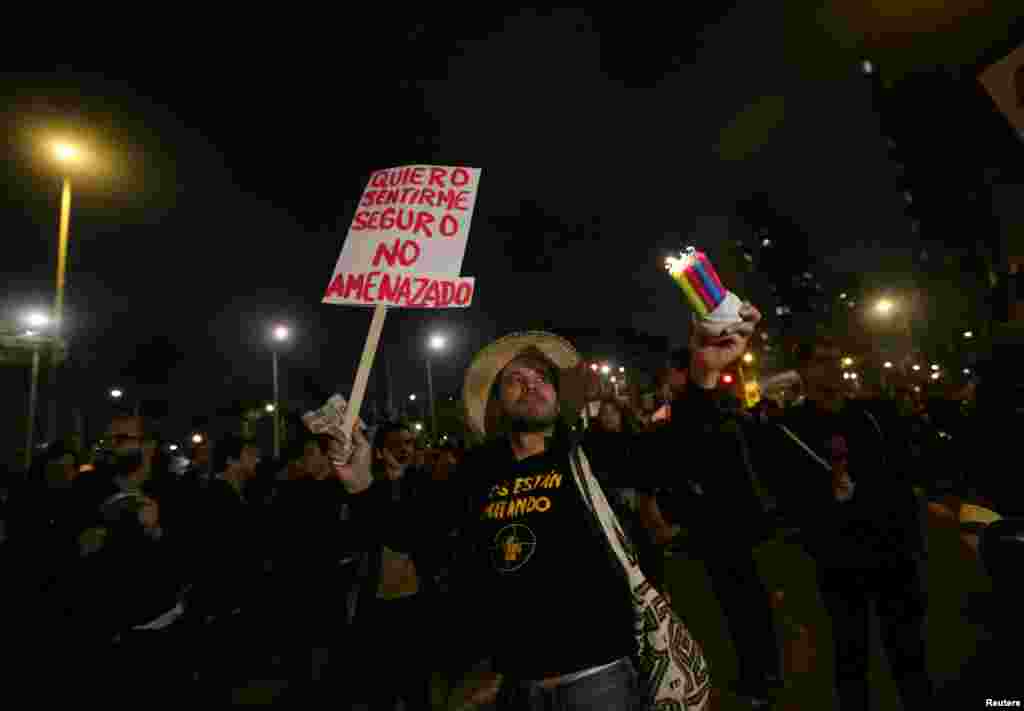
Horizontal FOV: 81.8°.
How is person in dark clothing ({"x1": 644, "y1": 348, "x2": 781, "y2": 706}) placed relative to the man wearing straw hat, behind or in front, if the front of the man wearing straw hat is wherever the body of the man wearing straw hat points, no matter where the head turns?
behind

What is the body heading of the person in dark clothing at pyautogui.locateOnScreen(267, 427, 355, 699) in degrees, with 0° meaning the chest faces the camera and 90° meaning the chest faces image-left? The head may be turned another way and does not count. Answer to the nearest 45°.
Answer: approximately 315°
